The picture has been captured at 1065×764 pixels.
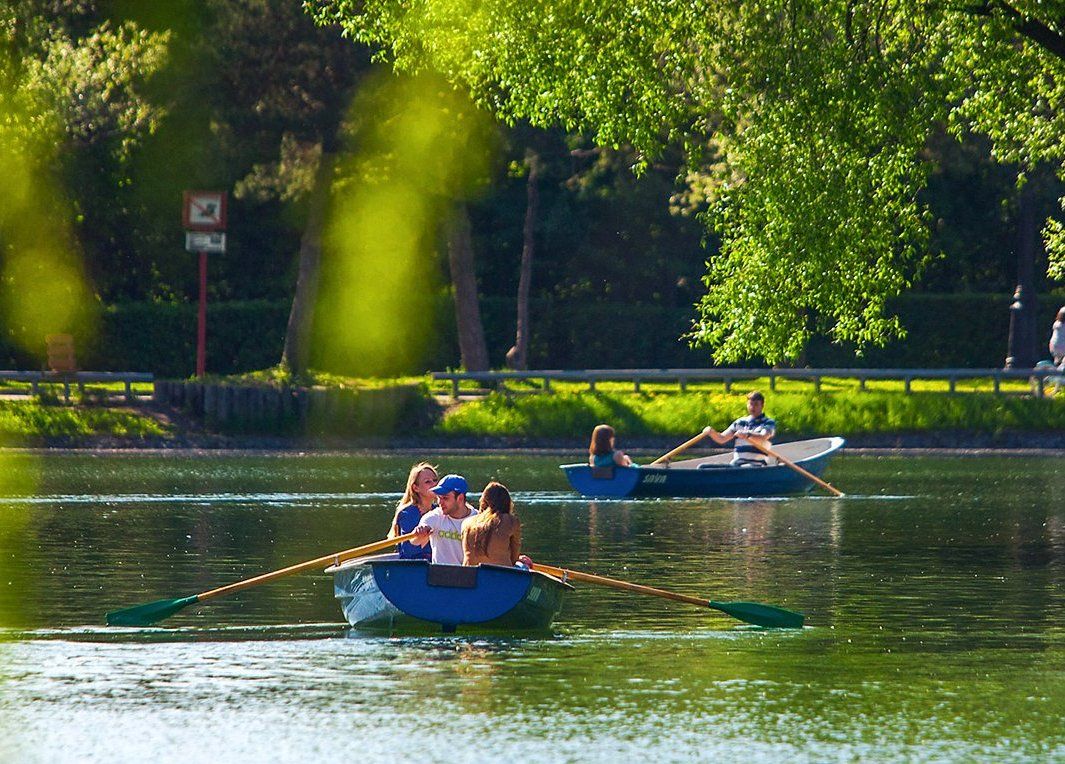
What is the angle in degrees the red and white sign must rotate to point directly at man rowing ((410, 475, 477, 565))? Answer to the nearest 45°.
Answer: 0° — it already faces them

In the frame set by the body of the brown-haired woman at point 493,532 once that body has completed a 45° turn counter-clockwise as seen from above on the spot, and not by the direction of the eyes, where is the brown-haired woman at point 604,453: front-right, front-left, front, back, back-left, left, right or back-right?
front-right

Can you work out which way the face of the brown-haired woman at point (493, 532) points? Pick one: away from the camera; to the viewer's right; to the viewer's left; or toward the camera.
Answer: away from the camera

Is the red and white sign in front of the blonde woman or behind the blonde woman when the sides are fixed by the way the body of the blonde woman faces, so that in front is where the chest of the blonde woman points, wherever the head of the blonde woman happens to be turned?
behind

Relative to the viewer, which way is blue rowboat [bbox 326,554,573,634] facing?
away from the camera

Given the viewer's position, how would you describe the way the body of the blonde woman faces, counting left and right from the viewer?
facing the viewer and to the right of the viewer

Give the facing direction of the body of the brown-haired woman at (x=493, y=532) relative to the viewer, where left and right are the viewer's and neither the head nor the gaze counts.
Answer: facing away from the viewer

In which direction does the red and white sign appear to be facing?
toward the camera

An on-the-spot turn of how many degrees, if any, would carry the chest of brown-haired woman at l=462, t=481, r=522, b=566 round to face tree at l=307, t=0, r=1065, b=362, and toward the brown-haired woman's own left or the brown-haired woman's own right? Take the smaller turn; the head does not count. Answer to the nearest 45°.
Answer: approximately 45° to the brown-haired woman's own right

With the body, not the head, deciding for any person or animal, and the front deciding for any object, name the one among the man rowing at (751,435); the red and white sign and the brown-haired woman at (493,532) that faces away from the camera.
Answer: the brown-haired woman

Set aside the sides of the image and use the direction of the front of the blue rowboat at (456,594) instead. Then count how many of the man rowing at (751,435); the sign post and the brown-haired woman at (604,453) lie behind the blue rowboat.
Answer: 0

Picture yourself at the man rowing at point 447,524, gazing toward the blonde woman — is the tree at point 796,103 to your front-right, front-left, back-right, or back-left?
front-right

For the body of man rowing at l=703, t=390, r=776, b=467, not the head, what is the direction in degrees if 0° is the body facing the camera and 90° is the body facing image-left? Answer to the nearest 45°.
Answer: approximately 45°

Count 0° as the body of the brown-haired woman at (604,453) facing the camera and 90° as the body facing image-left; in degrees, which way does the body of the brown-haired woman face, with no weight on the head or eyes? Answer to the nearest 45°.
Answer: approximately 225°

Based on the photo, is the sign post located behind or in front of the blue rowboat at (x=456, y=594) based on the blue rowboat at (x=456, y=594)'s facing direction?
in front
